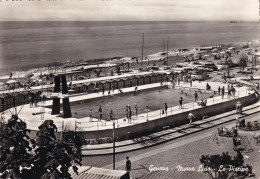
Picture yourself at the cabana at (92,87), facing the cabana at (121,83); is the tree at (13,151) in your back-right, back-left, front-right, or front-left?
back-right

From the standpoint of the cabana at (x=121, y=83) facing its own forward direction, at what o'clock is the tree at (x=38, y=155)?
The tree is roughly at 12 o'clock from the cabana.

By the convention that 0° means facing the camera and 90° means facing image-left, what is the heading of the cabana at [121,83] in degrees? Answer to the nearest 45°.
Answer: approximately 0°

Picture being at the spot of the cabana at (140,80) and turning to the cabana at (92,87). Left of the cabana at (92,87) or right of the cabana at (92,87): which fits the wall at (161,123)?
left

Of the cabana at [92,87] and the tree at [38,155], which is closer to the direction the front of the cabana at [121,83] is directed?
the tree

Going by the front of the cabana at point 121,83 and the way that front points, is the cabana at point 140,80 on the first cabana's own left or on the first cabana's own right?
on the first cabana's own left

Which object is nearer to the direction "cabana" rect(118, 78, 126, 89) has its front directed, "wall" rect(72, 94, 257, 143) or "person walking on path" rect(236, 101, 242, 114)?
the wall

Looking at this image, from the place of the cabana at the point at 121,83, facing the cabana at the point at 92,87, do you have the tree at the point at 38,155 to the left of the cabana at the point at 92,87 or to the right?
left
